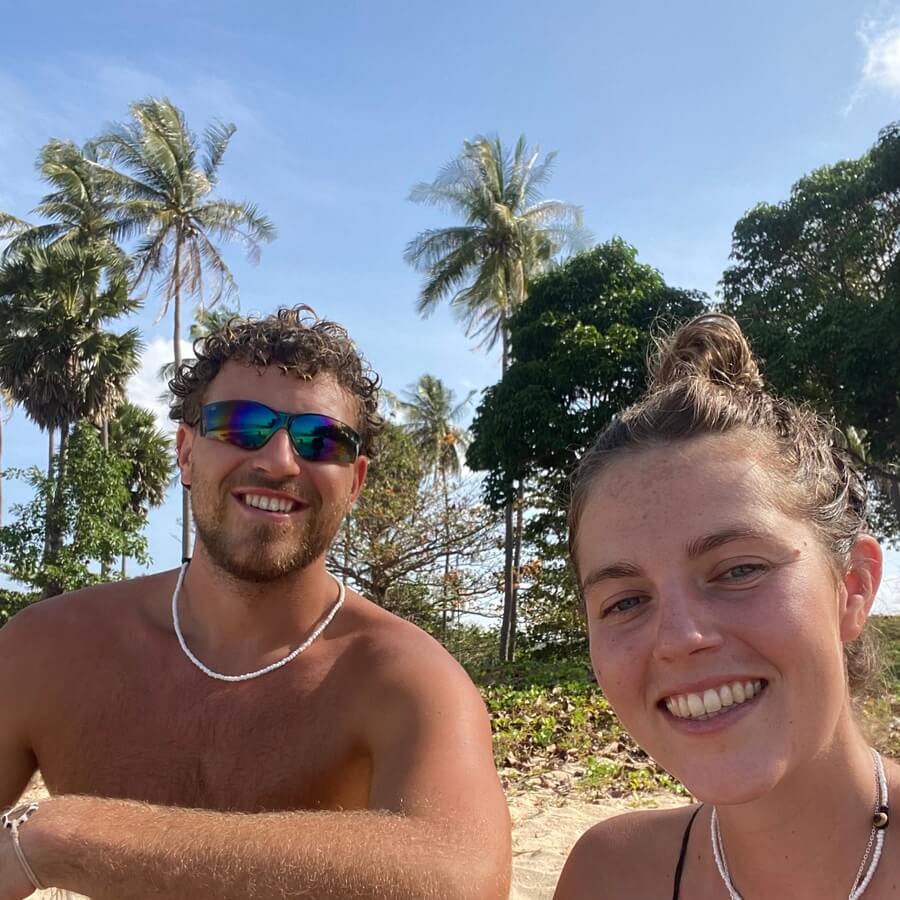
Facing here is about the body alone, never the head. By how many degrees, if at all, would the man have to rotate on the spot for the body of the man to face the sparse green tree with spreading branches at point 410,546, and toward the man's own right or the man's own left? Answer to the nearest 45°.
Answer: approximately 180°

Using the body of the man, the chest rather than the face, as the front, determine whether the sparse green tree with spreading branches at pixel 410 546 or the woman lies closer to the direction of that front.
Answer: the woman

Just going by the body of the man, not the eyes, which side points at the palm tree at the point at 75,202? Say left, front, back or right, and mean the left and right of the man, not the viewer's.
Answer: back

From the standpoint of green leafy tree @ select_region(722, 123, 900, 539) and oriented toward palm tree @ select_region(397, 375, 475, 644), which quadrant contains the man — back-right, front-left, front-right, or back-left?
back-left

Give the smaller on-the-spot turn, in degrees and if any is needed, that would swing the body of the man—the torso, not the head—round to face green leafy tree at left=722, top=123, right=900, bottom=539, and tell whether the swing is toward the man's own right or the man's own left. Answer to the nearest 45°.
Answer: approximately 135° to the man's own left

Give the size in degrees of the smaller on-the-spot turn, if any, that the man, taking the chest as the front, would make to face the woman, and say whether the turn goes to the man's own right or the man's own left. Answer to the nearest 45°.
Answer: approximately 45° to the man's own left

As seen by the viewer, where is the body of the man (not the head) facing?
toward the camera

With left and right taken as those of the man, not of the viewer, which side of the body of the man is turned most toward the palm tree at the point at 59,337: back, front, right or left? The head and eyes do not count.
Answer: back
